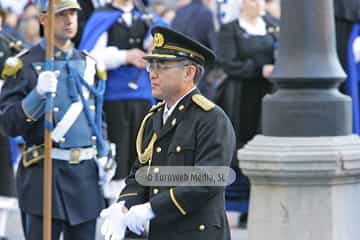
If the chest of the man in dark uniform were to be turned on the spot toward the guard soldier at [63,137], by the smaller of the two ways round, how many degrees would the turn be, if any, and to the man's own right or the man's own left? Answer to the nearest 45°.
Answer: approximately 90° to the man's own right

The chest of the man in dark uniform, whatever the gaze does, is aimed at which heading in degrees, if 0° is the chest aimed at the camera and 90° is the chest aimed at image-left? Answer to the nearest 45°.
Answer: approximately 45°

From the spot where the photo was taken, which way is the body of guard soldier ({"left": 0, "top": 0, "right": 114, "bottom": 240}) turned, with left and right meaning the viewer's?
facing the viewer and to the right of the viewer

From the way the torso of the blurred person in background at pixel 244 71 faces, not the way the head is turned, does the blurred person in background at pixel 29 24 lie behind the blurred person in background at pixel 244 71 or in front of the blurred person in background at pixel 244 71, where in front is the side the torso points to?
behind

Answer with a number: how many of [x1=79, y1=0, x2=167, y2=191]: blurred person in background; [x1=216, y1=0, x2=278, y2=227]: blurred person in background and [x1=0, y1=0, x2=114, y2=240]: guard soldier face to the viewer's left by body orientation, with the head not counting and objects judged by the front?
0

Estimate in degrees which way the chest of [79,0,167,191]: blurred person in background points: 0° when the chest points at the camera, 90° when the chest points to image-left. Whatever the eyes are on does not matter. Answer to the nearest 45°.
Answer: approximately 315°

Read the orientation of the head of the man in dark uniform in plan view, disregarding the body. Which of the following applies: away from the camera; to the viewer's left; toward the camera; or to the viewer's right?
to the viewer's left

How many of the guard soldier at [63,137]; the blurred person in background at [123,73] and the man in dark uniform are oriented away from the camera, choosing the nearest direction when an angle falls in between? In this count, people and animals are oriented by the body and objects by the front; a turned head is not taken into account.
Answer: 0

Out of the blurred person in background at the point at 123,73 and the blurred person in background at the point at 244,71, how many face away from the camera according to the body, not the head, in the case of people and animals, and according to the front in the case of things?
0
